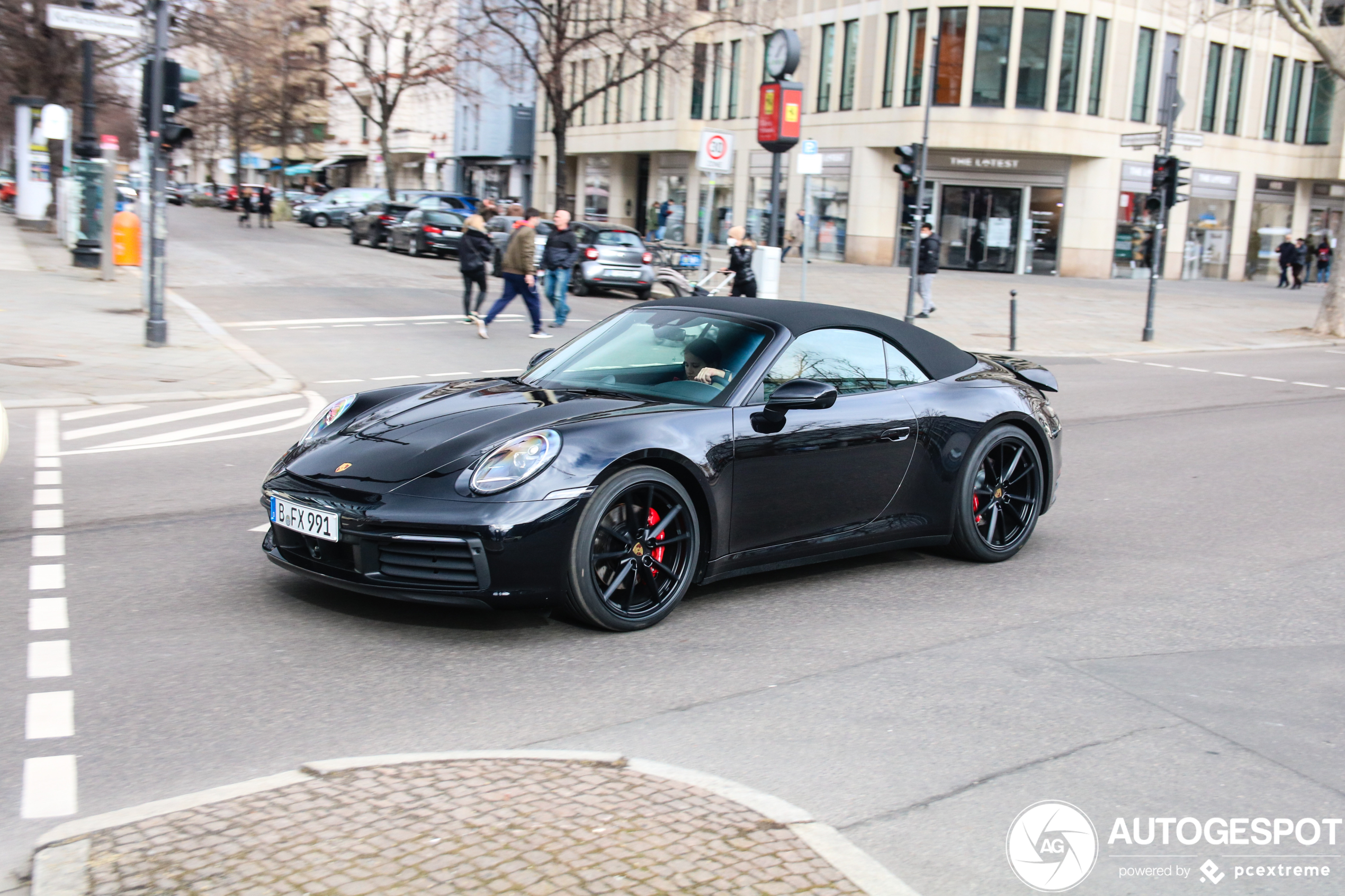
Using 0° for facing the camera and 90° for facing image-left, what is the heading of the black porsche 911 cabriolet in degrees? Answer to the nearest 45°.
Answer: approximately 45°

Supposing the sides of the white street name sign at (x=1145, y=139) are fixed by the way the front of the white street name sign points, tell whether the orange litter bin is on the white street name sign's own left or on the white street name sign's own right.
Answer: on the white street name sign's own right

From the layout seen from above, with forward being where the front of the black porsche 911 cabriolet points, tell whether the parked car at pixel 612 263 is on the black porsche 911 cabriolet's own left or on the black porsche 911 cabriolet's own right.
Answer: on the black porsche 911 cabriolet's own right

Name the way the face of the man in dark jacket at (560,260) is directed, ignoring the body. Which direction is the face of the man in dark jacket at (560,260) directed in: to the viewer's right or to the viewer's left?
to the viewer's left
